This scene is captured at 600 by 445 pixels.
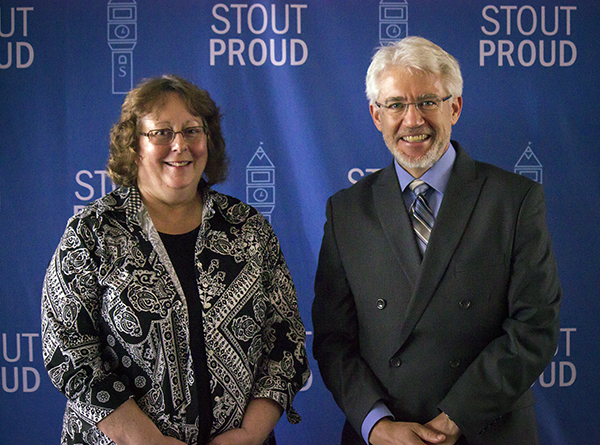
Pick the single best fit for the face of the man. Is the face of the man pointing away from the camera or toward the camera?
toward the camera

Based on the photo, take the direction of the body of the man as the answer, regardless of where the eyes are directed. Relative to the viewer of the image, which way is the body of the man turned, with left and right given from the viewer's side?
facing the viewer

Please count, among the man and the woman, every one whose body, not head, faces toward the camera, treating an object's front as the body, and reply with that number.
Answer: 2

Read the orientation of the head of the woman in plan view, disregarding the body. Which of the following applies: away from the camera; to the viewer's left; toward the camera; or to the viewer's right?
toward the camera

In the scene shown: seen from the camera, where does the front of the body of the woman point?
toward the camera
